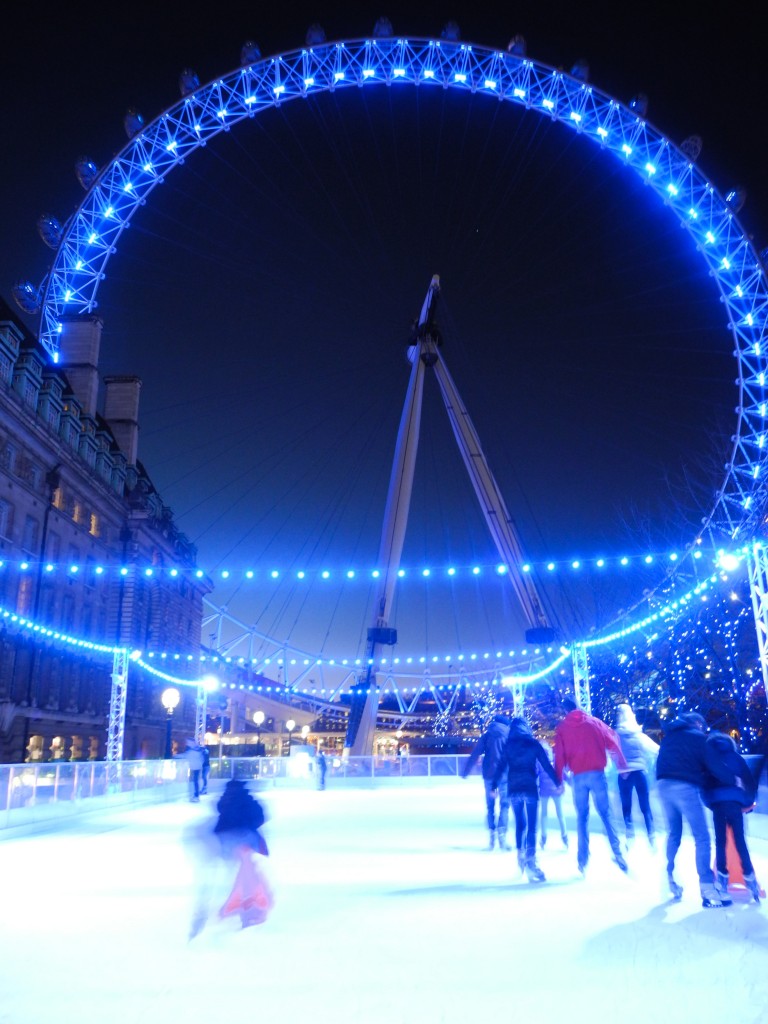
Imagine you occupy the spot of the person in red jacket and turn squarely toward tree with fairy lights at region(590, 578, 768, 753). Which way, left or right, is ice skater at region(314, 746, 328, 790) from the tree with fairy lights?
left

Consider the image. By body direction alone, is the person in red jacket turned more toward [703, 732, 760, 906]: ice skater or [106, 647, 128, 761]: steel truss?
the steel truss

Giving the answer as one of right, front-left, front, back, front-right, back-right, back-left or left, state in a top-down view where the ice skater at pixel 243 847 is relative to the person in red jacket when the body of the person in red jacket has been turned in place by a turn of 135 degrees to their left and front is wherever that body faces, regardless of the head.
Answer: front

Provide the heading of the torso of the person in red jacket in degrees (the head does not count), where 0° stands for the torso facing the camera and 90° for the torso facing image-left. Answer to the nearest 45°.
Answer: approximately 180°

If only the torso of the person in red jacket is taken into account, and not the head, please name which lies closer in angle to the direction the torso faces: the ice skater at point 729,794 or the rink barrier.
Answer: the rink barrier

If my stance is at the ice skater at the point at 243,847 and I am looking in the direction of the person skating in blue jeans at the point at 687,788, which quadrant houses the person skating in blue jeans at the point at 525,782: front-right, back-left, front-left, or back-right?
front-left

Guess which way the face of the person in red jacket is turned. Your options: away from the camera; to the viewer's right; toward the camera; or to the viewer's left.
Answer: away from the camera

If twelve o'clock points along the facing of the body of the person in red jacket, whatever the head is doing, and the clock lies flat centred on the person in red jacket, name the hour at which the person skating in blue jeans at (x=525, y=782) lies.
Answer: The person skating in blue jeans is roughly at 9 o'clock from the person in red jacket.

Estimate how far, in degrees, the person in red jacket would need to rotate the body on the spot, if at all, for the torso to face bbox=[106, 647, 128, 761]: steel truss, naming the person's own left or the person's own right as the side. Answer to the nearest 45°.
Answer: approximately 45° to the person's own left

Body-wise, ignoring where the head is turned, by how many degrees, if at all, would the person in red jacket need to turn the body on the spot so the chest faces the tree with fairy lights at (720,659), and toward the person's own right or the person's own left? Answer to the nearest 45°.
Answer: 0° — they already face it
